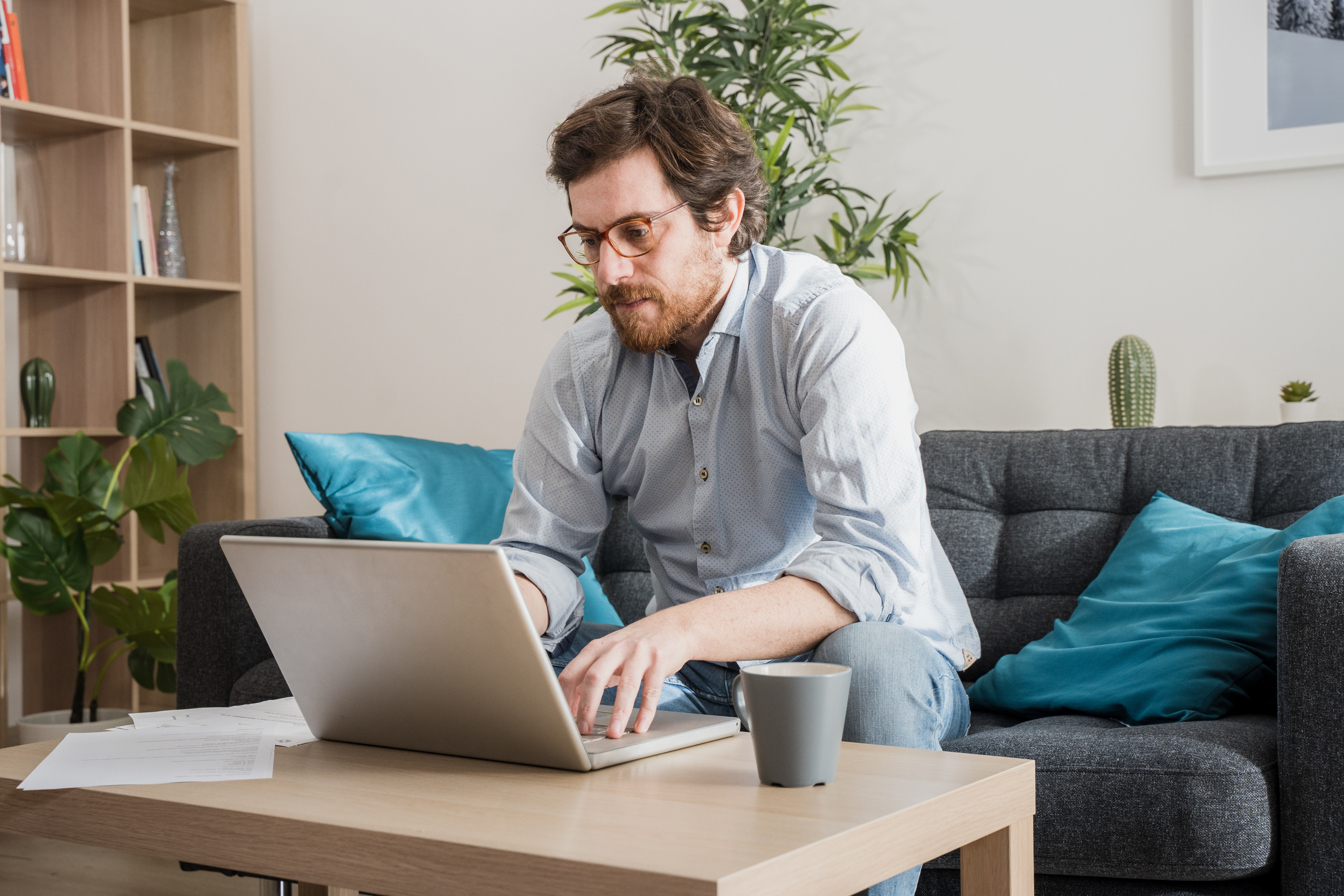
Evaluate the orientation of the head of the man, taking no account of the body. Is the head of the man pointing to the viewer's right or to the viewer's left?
to the viewer's left

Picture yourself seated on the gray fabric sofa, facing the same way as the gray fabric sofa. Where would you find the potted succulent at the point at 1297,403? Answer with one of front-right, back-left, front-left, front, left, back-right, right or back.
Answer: back-left

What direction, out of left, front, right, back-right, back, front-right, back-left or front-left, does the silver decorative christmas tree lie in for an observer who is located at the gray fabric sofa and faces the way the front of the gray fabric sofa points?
back-right

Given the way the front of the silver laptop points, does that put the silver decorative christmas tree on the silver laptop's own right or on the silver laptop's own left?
on the silver laptop's own left

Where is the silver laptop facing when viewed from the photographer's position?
facing away from the viewer and to the right of the viewer

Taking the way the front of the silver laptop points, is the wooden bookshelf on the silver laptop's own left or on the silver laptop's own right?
on the silver laptop's own left

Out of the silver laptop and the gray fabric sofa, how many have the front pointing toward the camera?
1

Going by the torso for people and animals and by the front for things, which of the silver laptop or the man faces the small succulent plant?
the silver laptop

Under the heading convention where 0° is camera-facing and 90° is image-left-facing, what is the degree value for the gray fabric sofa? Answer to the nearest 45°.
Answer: approximately 0°

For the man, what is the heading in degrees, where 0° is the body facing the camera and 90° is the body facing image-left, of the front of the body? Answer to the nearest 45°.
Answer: approximately 45°
